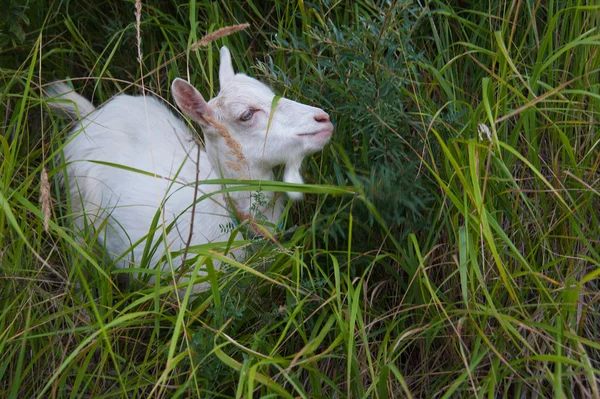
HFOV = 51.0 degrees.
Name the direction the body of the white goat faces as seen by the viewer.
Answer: to the viewer's right
